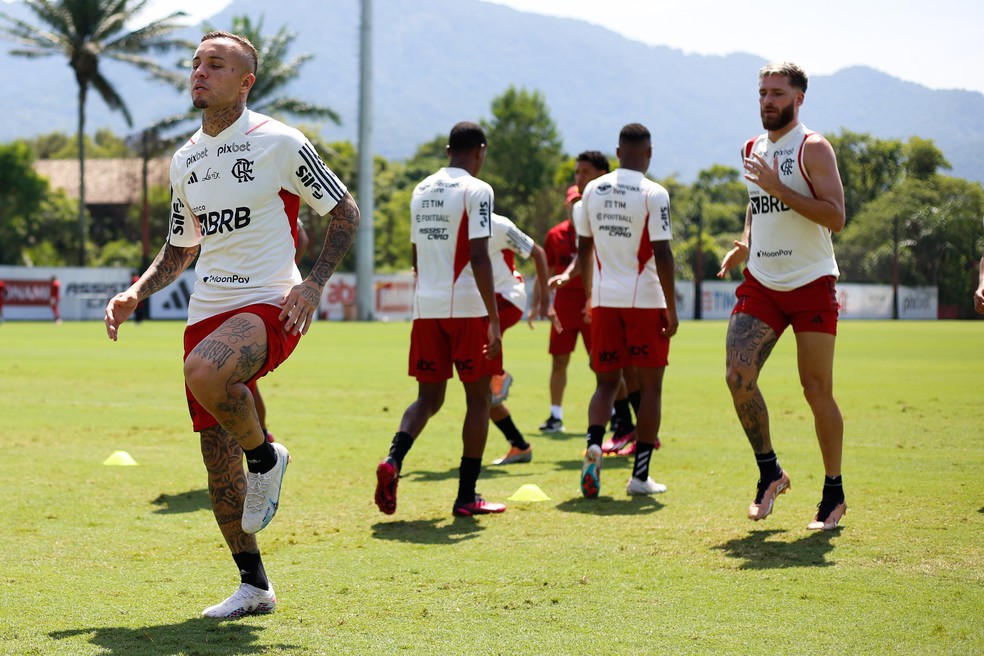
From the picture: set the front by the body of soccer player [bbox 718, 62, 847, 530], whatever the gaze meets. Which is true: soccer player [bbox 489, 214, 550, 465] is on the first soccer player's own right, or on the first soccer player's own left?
on the first soccer player's own right

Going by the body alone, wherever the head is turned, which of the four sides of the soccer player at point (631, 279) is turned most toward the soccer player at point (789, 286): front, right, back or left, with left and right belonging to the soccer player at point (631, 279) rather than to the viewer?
back

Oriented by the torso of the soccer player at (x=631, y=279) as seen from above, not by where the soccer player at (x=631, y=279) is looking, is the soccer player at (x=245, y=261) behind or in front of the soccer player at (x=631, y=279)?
behind

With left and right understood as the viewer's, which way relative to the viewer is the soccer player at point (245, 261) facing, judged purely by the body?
facing the viewer and to the left of the viewer

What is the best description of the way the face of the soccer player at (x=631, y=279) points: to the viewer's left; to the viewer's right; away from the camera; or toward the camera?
away from the camera

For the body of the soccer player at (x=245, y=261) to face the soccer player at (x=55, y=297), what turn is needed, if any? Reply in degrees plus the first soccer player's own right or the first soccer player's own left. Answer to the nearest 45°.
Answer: approximately 135° to the first soccer player's own right

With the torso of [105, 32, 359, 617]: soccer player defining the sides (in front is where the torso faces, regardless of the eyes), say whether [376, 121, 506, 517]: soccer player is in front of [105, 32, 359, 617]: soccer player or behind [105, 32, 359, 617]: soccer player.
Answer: behind

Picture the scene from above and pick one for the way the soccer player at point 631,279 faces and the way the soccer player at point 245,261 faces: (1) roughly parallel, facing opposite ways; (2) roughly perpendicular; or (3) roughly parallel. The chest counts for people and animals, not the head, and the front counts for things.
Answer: roughly parallel, facing opposite ways

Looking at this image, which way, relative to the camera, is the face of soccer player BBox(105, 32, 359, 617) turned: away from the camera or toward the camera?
toward the camera

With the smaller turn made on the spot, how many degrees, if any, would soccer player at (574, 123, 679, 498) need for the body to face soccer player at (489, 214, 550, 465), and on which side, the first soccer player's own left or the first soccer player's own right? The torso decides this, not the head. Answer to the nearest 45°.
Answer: approximately 90° to the first soccer player's own left

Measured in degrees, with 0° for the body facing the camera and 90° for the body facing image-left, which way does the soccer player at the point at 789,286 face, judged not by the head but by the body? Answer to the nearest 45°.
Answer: approximately 45°

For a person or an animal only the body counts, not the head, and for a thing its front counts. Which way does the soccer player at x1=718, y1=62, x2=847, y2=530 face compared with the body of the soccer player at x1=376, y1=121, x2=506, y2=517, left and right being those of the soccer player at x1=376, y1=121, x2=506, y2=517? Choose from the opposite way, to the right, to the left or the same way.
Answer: the opposite way

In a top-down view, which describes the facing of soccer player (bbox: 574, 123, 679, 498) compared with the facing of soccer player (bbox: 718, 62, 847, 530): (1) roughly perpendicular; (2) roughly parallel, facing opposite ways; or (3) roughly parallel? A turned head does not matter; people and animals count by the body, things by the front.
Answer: roughly parallel, facing opposite ways

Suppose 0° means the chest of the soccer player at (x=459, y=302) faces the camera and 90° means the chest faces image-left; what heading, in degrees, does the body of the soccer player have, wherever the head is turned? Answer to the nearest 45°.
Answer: approximately 225°

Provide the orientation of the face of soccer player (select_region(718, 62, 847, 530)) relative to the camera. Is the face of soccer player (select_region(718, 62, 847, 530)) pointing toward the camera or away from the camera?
toward the camera

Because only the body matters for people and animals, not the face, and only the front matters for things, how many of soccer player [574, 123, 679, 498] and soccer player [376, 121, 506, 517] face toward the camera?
0
